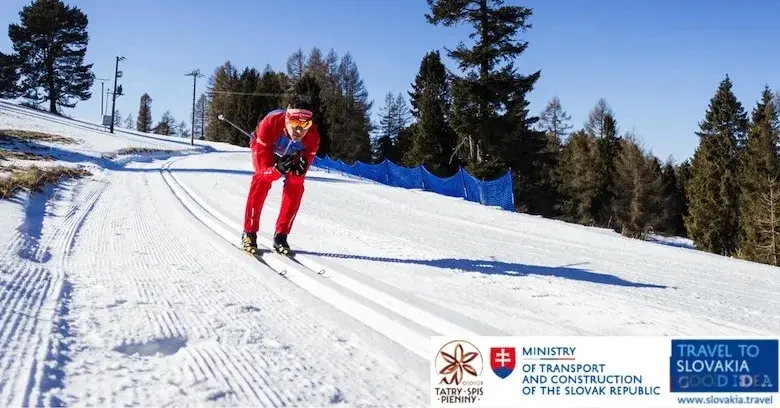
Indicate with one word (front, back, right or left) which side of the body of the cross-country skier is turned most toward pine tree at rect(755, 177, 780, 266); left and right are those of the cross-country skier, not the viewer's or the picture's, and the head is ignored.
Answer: left

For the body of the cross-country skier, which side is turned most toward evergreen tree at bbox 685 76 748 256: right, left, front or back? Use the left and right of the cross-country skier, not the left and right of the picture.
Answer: left

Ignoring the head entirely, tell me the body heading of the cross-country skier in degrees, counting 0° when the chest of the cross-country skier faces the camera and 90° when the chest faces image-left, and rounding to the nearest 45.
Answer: approximately 315°

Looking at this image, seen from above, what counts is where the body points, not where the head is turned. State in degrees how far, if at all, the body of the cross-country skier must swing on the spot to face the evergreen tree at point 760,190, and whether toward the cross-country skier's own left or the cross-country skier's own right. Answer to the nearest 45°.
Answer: approximately 90° to the cross-country skier's own left
